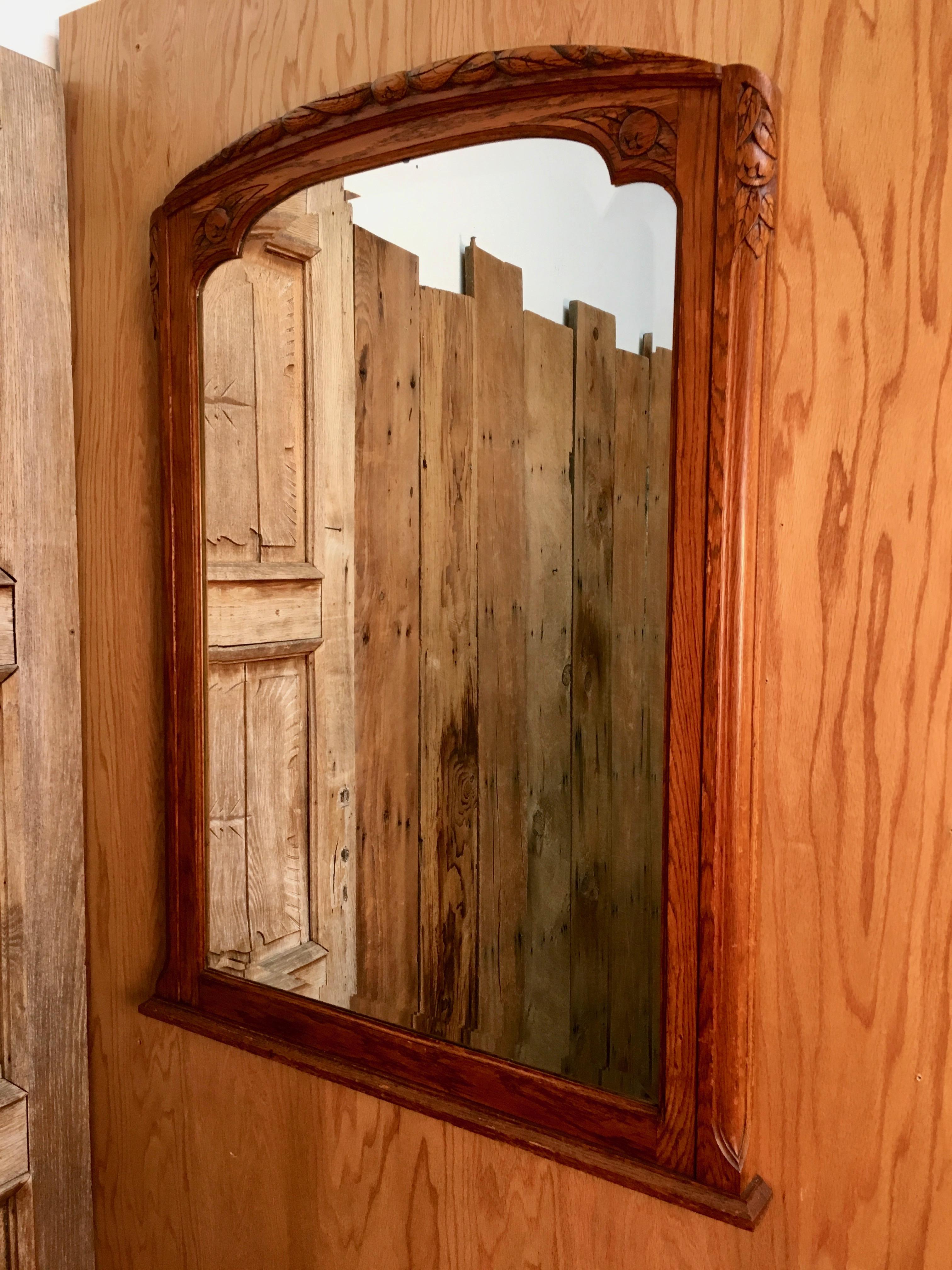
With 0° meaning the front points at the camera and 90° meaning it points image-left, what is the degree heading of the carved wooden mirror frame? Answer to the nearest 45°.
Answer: approximately 45°

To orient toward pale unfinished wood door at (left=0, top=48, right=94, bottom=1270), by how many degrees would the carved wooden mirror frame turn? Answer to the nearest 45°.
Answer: approximately 90° to its right

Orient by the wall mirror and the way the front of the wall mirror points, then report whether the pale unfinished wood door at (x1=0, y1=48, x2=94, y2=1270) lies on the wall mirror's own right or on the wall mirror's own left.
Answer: on the wall mirror's own right
